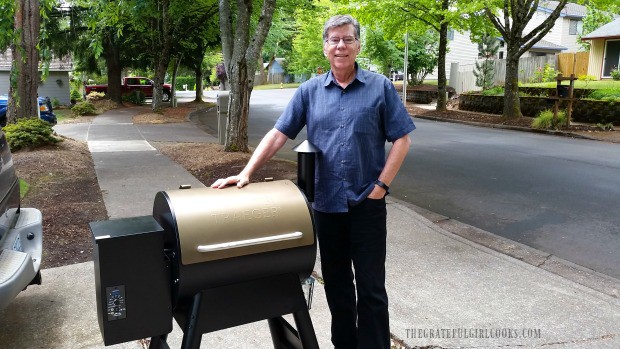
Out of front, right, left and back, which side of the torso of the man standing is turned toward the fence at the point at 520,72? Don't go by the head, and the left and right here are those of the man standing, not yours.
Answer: back

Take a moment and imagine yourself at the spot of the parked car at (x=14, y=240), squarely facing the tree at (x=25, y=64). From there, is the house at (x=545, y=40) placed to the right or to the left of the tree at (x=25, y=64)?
right

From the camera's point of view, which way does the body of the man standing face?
toward the camera

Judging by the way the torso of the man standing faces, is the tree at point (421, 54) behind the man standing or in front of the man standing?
behind

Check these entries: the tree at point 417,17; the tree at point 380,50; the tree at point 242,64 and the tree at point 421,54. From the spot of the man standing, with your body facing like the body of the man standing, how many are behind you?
4

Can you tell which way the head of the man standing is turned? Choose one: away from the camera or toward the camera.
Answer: toward the camera

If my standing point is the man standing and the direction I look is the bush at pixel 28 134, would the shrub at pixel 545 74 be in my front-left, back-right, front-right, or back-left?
front-right

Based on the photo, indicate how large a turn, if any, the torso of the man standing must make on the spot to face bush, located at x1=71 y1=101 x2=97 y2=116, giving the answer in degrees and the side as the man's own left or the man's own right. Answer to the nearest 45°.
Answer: approximately 135° to the man's own right
